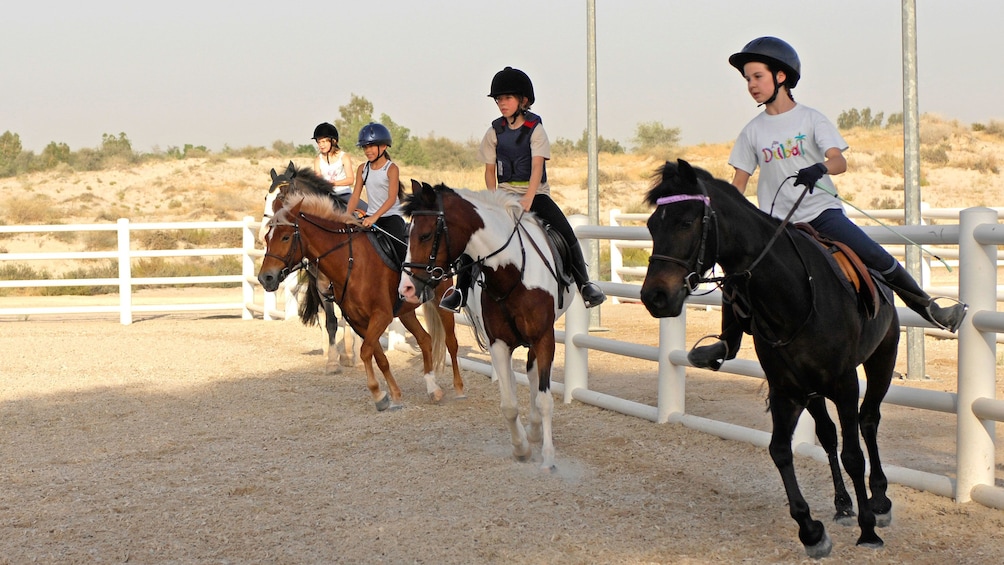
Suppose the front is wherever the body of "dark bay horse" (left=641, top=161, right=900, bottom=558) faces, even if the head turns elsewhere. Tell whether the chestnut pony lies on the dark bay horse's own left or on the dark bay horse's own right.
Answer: on the dark bay horse's own right

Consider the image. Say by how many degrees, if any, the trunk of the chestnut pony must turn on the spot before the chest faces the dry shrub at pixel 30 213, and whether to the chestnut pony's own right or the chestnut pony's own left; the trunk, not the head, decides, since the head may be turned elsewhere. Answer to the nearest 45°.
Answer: approximately 135° to the chestnut pony's own right

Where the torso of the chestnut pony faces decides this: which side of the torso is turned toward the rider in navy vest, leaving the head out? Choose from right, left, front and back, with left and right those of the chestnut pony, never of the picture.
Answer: left

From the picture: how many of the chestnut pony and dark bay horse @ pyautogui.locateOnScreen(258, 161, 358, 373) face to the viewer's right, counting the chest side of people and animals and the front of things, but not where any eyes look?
0

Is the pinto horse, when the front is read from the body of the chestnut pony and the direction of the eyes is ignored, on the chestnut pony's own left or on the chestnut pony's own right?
on the chestnut pony's own left

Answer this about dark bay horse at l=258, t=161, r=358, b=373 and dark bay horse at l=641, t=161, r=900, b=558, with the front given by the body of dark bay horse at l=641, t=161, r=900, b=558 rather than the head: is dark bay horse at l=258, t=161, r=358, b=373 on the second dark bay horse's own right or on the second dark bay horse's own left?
on the second dark bay horse's own right

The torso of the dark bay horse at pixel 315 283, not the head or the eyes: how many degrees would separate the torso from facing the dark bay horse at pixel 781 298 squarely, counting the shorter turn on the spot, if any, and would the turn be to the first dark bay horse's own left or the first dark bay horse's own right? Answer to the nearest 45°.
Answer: approximately 45° to the first dark bay horse's own left

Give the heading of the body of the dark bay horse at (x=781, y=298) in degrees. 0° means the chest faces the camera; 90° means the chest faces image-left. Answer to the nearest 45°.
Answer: approximately 45°
